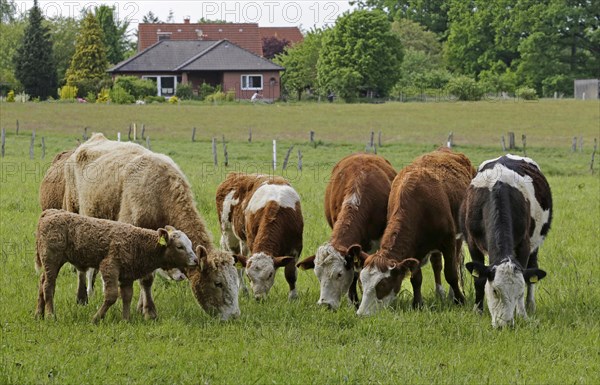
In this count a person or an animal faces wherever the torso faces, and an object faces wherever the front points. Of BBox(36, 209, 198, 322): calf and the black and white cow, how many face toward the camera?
1

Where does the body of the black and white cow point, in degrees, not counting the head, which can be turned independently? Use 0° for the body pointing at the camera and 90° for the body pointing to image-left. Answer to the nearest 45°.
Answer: approximately 0°

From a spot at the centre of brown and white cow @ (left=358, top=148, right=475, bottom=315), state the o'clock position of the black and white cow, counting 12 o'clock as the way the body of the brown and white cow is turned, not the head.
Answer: The black and white cow is roughly at 8 o'clock from the brown and white cow.

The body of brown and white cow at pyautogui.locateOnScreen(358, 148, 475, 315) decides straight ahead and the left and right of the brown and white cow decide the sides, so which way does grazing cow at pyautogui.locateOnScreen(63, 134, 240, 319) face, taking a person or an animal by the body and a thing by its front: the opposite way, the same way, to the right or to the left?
to the left

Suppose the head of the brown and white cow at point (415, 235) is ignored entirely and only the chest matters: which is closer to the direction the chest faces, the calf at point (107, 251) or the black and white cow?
the calf

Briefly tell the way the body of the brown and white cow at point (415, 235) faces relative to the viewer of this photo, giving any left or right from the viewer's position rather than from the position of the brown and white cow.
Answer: facing the viewer and to the left of the viewer

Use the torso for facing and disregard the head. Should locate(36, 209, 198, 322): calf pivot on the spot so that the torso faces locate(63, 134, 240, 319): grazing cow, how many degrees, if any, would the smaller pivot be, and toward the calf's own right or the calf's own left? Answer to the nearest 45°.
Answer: approximately 45° to the calf's own left

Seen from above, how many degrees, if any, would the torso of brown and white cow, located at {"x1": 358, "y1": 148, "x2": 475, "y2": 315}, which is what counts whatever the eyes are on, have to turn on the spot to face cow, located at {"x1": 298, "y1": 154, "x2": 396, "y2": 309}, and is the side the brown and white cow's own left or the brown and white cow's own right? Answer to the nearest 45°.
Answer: approximately 90° to the brown and white cow's own right

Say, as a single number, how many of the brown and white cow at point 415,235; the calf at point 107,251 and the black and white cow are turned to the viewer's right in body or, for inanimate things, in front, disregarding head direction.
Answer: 1

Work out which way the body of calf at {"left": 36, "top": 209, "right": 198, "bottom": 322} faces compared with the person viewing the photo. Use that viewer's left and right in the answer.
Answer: facing to the right of the viewer

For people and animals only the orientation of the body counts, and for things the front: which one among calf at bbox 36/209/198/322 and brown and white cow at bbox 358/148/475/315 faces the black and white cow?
the calf

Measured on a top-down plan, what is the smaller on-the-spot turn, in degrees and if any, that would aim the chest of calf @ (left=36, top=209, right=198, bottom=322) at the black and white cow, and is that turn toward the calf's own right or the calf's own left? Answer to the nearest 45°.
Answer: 0° — it already faces it

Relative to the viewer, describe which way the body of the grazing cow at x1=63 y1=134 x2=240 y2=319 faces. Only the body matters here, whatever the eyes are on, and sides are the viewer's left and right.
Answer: facing the viewer and to the right of the viewer
